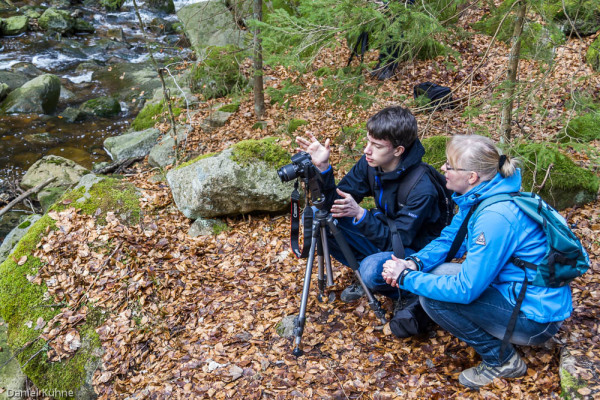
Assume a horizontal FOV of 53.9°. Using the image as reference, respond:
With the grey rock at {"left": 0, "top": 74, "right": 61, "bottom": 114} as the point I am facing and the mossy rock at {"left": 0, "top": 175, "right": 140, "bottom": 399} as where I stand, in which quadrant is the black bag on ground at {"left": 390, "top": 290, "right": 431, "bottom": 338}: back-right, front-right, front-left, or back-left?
back-right

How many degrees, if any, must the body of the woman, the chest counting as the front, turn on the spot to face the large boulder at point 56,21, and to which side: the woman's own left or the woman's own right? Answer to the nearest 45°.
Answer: approximately 45° to the woman's own right

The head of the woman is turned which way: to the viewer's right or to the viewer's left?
to the viewer's left

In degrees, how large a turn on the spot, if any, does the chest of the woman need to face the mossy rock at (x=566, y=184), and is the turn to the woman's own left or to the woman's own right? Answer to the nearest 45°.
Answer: approximately 90° to the woman's own right

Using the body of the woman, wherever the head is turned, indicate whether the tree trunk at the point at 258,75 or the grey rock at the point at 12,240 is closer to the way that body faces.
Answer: the grey rock

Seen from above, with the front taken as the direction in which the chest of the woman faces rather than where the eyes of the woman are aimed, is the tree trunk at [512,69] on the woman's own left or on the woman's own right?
on the woman's own right

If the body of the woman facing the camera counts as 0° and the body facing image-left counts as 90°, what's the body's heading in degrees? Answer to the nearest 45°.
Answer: approximately 90°
